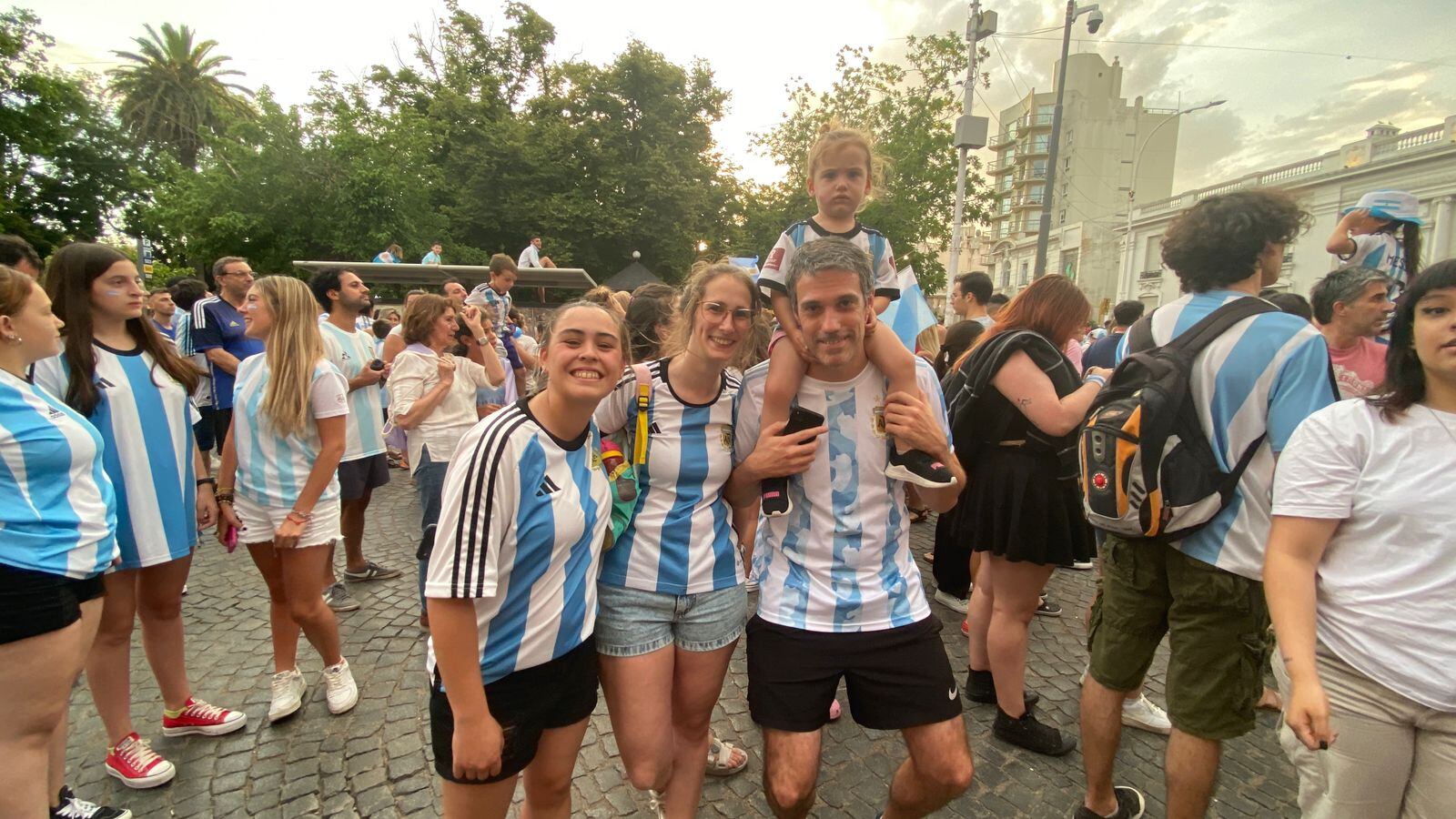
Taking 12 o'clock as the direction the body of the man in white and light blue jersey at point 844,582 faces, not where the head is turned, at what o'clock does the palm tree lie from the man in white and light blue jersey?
The palm tree is roughly at 4 o'clock from the man in white and light blue jersey.

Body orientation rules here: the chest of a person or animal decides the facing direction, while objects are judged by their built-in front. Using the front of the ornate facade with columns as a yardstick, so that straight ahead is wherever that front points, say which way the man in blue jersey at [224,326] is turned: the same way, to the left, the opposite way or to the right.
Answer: the opposite way

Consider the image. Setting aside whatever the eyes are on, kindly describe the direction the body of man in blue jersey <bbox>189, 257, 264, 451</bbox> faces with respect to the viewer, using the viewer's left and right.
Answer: facing the viewer and to the right of the viewer

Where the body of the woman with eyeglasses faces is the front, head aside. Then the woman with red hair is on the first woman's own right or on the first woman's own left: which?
on the first woman's own left

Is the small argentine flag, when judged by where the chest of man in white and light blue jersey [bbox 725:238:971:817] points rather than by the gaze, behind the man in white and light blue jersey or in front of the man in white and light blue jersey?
behind

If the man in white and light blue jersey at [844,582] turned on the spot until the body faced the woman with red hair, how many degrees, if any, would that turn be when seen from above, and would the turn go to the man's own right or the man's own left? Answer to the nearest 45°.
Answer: approximately 135° to the man's own left

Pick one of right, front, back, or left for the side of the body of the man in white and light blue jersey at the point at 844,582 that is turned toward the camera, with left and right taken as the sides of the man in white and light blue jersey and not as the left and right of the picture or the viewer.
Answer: front

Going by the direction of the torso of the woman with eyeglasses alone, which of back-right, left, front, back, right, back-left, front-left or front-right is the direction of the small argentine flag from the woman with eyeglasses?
back-left

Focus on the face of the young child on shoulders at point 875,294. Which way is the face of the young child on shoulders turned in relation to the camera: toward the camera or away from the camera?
toward the camera

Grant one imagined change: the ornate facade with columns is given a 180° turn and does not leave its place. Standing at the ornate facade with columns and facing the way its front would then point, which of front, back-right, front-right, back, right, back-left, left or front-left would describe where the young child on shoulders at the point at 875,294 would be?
back-right

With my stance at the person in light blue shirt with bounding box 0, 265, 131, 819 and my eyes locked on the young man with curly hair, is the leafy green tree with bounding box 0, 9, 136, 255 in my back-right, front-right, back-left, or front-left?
back-left

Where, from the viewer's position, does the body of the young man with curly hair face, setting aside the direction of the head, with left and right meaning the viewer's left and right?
facing away from the viewer and to the right of the viewer

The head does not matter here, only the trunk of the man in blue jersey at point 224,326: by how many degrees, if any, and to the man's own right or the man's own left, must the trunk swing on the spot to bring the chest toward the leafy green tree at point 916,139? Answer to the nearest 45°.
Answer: approximately 45° to the man's own left
